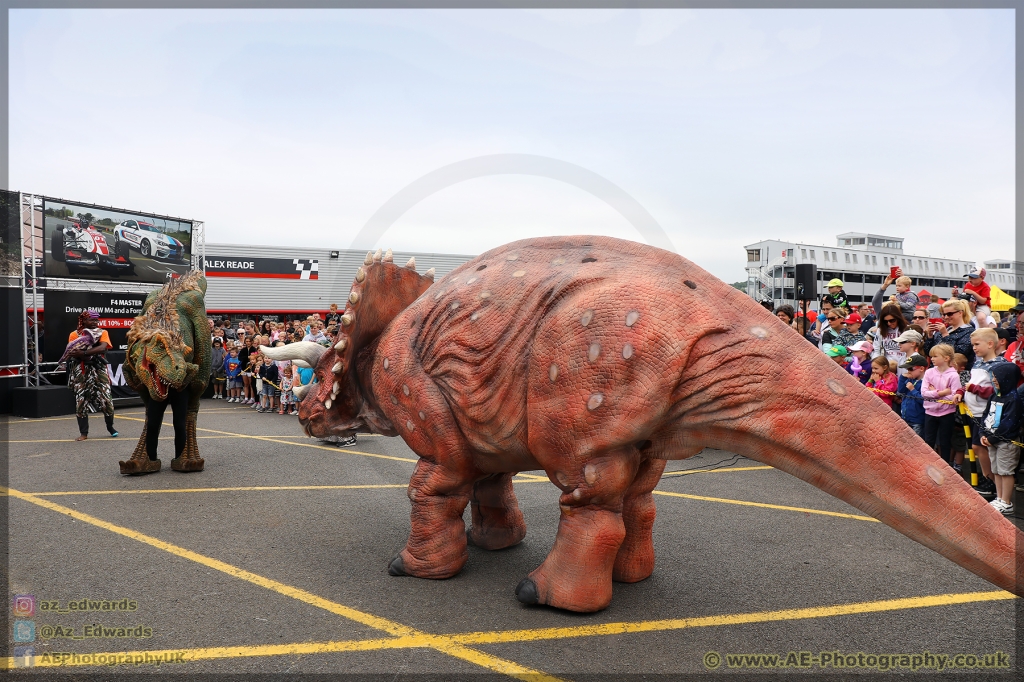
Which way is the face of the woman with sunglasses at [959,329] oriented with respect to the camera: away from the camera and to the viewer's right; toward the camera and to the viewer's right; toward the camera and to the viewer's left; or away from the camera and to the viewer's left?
toward the camera and to the viewer's left

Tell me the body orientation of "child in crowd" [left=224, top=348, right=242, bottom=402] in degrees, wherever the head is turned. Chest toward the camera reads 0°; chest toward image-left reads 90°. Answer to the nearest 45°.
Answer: approximately 0°

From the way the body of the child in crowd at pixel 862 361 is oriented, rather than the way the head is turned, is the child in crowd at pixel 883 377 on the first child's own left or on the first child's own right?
on the first child's own left

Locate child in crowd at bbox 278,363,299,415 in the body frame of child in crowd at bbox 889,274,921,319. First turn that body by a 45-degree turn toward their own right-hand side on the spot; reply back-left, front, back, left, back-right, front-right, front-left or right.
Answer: front

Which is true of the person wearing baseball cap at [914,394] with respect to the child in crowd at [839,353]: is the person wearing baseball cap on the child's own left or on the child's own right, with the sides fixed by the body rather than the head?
on the child's own left

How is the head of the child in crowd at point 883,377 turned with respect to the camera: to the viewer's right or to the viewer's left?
to the viewer's left

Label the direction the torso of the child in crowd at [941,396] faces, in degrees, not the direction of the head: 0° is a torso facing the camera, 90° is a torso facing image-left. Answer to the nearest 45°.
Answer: approximately 45°

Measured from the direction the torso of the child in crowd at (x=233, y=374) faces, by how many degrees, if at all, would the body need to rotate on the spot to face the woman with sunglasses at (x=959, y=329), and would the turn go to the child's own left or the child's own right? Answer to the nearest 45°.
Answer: approximately 45° to the child's own left

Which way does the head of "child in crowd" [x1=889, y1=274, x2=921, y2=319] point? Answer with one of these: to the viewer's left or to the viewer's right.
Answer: to the viewer's left

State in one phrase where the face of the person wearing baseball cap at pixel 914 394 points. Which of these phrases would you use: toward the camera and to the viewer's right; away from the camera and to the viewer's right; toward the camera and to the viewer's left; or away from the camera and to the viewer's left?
toward the camera and to the viewer's left

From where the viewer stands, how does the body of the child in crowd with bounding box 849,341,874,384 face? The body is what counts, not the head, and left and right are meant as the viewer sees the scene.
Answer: facing to the left of the viewer
